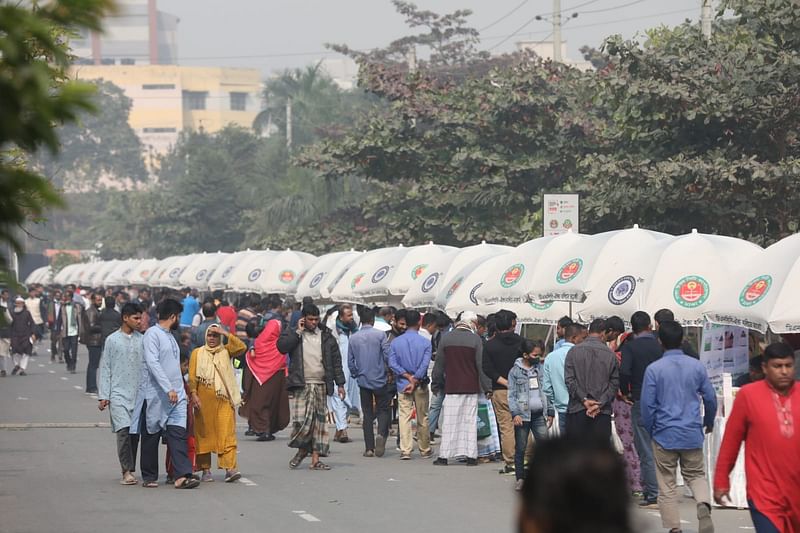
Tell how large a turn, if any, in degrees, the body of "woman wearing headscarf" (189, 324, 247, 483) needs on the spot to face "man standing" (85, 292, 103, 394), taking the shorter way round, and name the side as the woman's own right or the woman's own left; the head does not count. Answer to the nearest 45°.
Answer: approximately 180°

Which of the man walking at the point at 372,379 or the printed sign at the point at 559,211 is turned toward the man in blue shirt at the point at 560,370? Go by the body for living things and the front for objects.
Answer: the printed sign

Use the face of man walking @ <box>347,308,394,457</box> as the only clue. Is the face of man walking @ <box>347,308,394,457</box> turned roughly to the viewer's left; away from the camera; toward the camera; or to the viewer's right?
away from the camera

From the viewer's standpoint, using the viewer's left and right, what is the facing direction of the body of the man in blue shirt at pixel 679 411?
facing away from the viewer

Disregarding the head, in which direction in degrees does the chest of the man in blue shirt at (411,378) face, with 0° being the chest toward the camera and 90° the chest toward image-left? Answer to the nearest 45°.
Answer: approximately 180°

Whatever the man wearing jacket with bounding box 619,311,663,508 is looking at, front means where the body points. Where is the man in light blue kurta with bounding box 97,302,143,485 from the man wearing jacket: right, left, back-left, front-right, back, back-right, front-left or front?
back-left

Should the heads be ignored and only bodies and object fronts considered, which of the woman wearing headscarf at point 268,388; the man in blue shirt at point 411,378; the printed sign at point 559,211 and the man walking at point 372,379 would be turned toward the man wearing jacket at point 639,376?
the printed sign

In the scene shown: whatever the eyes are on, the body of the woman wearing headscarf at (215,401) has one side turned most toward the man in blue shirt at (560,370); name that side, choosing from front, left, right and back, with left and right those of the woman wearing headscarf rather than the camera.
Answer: left

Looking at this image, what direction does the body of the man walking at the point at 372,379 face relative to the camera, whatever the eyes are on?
away from the camera
